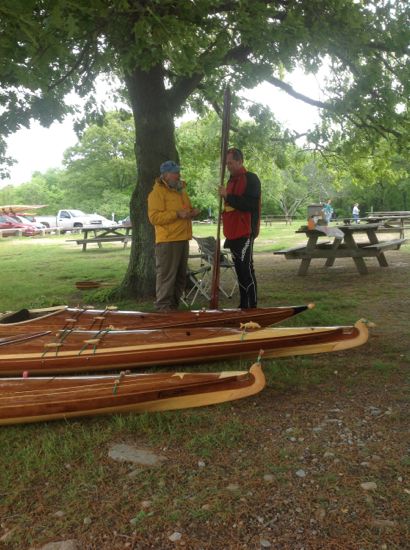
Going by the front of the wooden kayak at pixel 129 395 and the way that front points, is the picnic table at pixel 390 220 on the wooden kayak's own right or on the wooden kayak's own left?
on the wooden kayak's own left

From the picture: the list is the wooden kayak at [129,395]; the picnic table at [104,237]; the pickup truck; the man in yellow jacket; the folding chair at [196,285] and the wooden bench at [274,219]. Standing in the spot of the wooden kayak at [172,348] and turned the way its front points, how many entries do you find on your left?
5

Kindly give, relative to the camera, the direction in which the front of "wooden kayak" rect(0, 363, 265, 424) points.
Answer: facing to the right of the viewer

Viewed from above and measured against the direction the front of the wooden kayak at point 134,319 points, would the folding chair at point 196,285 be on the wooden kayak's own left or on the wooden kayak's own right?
on the wooden kayak's own left

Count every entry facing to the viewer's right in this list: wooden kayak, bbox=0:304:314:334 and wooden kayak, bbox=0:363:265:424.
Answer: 2

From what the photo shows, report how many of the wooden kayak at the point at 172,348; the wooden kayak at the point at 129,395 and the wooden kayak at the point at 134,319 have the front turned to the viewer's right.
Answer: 3

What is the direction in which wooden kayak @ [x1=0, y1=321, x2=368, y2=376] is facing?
to the viewer's right

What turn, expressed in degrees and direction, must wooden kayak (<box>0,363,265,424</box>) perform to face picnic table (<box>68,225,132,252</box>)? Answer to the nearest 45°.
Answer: approximately 90° to its left

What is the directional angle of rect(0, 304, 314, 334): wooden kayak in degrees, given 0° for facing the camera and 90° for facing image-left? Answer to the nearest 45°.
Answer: approximately 270°

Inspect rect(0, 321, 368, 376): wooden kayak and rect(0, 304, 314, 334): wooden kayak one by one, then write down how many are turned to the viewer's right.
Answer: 2
